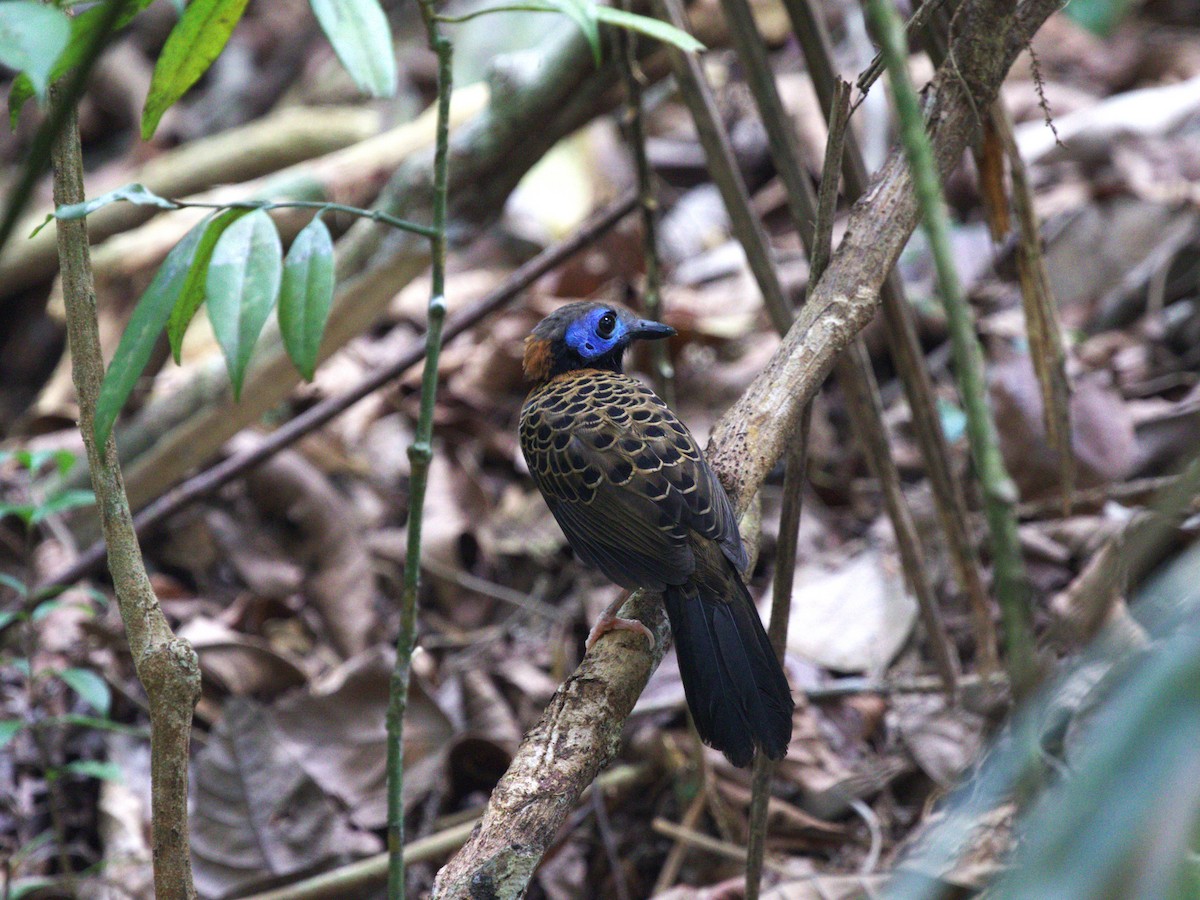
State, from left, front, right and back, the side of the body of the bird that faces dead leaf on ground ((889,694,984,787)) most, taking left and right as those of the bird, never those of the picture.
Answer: right

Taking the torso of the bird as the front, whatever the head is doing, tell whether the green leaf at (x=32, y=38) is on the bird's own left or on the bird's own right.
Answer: on the bird's own left

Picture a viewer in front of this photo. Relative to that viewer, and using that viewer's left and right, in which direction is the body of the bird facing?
facing away from the viewer and to the left of the viewer
